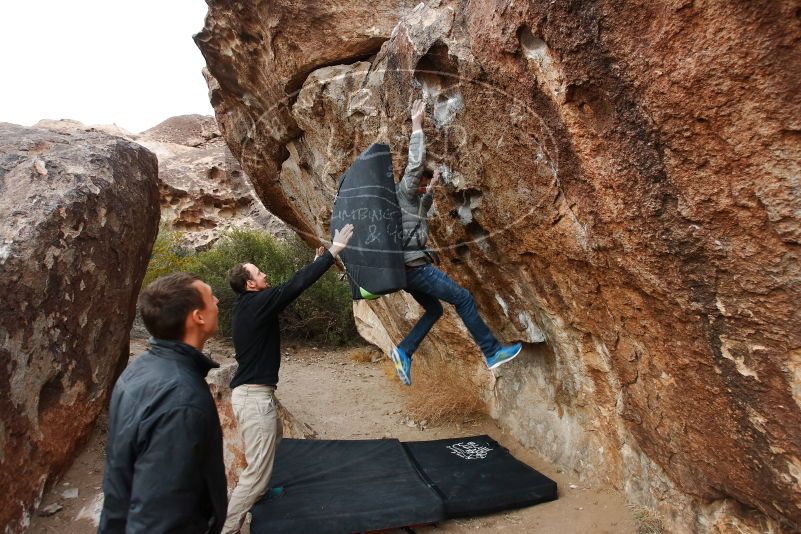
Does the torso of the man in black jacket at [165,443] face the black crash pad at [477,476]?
yes

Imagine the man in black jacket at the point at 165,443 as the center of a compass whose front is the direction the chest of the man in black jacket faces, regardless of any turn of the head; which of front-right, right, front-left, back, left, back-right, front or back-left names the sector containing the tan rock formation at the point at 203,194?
front-left

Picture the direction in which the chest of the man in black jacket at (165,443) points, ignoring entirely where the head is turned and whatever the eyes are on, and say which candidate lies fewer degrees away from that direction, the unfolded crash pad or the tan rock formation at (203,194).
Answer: the unfolded crash pad

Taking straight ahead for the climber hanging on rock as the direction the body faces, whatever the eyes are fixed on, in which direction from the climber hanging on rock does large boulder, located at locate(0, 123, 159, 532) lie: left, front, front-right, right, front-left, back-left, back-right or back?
back

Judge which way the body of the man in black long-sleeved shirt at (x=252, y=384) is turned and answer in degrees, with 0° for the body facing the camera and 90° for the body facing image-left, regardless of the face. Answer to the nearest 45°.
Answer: approximately 270°

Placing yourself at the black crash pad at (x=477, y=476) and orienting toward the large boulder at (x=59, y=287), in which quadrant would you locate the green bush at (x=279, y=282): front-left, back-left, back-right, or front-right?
front-right

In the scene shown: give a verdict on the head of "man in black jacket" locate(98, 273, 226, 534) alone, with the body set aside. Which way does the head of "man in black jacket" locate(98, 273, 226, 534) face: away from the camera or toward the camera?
away from the camera

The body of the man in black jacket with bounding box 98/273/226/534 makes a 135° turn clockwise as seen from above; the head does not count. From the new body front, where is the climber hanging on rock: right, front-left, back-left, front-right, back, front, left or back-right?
back-left

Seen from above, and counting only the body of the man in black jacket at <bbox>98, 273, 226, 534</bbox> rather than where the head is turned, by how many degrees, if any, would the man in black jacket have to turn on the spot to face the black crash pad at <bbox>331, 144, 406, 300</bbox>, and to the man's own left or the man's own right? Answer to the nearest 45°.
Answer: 0° — they already face it

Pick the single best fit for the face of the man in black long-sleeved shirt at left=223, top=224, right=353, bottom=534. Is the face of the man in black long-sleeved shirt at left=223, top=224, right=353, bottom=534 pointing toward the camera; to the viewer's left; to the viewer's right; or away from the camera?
to the viewer's right

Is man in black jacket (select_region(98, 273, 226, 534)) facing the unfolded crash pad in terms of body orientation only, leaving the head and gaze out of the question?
yes

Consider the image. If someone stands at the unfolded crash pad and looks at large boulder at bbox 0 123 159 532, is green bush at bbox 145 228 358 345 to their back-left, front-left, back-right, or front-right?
front-right

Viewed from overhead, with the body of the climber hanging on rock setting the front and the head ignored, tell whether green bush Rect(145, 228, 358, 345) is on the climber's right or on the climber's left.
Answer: on the climber's left
